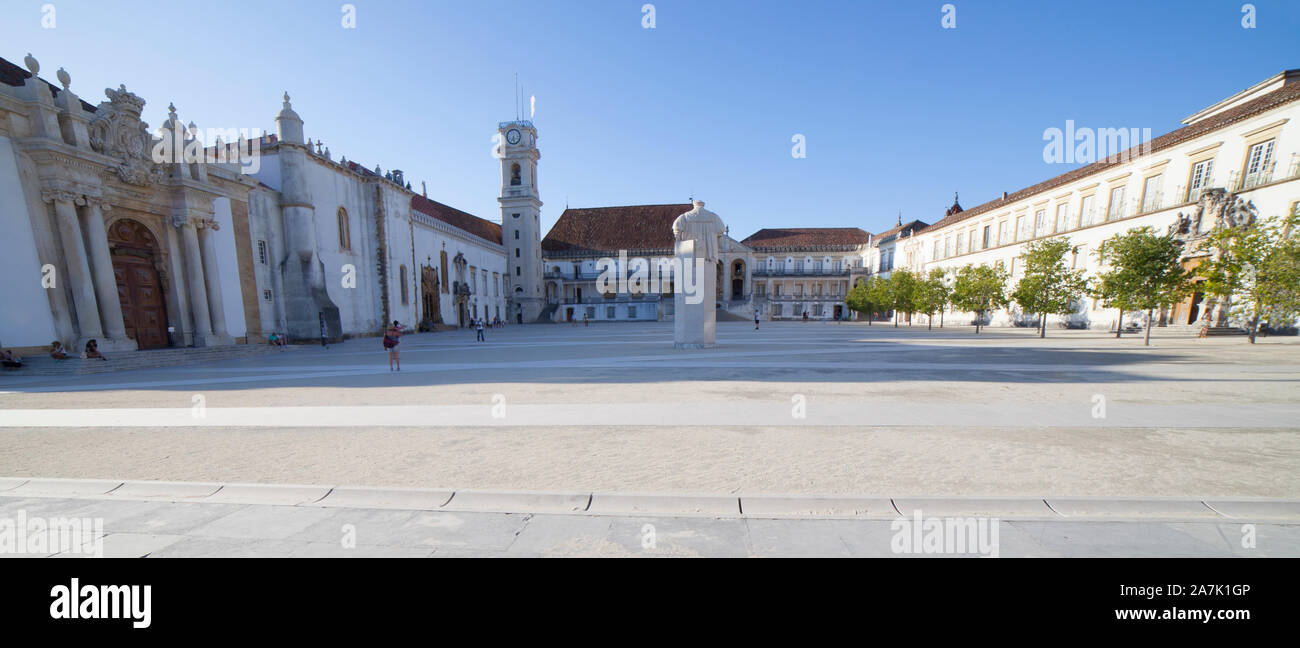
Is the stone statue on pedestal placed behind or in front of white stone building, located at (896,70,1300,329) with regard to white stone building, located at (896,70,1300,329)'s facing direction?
in front

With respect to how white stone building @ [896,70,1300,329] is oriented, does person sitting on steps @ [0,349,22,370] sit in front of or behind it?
in front

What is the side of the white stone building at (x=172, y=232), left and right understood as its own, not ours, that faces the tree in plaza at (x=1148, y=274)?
front

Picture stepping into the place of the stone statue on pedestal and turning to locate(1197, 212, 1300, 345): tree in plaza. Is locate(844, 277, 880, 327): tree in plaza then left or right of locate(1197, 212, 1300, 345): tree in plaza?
left

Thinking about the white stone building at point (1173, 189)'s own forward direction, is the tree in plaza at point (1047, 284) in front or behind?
in front

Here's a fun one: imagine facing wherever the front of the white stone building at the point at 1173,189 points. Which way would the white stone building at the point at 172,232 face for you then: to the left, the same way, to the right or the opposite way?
the opposite way

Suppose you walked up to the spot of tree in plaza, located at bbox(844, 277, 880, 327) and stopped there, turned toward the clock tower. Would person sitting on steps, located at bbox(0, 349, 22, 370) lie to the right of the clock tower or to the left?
left

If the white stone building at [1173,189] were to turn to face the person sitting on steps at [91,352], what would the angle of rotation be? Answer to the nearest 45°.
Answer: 0° — it already faces them

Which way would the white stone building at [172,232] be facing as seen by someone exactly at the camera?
facing the viewer and to the right of the viewer
